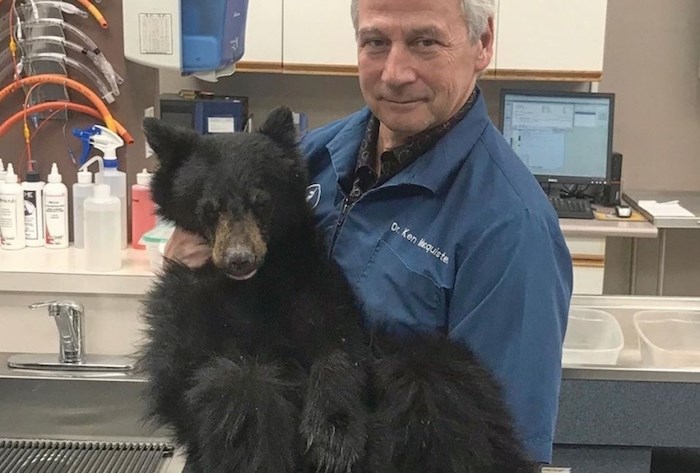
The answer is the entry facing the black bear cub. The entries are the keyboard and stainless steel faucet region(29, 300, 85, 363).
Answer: the keyboard

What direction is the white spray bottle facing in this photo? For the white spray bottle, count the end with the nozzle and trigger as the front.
to the viewer's left

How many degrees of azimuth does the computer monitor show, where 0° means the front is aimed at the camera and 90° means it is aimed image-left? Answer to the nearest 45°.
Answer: approximately 0°

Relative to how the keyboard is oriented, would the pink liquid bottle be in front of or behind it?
in front

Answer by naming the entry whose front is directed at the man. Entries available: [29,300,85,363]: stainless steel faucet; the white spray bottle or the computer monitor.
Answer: the computer monitor

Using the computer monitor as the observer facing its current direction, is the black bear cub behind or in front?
in front

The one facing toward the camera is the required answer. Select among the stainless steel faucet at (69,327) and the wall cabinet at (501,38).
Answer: the wall cabinet

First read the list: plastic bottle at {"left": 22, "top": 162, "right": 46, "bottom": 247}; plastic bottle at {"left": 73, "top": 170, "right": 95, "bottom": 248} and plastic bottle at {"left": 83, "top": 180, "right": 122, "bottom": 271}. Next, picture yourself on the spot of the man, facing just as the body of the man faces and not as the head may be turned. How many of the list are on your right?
3

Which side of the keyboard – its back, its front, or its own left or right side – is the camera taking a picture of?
front
